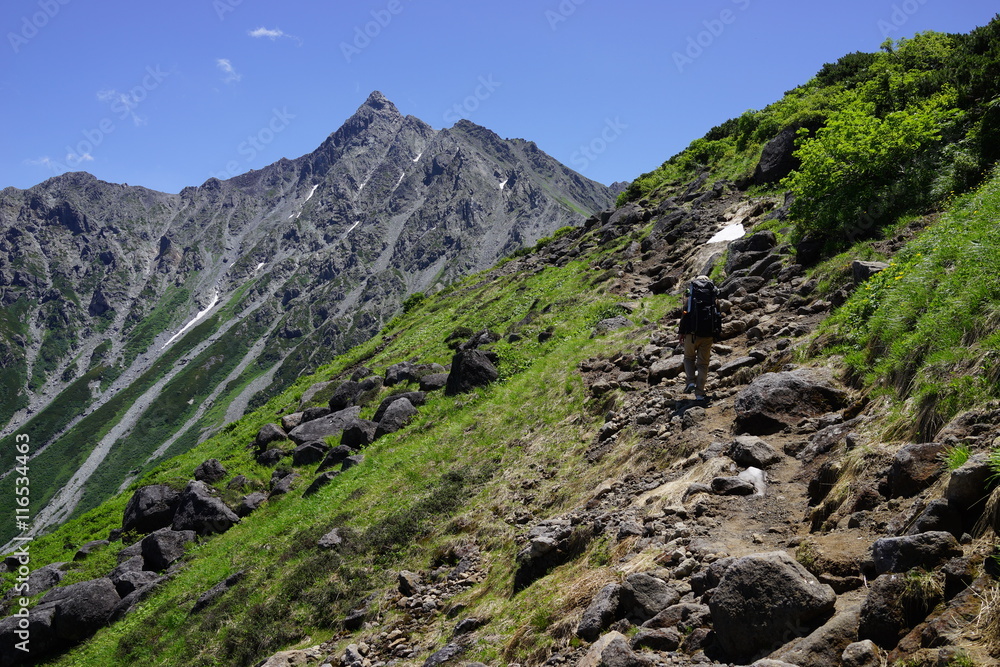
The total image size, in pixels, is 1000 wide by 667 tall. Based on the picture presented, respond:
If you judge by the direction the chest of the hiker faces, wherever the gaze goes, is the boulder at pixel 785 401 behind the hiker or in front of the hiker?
behind

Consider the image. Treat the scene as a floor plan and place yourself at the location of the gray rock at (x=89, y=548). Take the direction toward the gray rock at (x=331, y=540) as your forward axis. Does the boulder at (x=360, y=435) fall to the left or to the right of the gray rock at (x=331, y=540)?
left

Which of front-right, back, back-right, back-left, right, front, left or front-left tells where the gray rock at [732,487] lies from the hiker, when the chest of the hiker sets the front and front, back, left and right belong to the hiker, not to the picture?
back

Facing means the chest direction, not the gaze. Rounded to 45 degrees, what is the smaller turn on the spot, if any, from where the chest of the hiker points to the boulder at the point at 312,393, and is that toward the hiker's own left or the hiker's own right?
approximately 45° to the hiker's own left

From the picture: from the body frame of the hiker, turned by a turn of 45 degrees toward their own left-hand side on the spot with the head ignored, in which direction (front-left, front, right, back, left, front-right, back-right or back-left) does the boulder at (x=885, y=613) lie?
back-left

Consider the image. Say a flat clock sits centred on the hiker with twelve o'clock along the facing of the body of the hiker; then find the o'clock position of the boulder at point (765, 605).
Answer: The boulder is roughly at 6 o'clock from the hiker.

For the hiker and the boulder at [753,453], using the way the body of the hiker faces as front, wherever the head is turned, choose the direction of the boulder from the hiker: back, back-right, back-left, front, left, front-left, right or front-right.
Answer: back

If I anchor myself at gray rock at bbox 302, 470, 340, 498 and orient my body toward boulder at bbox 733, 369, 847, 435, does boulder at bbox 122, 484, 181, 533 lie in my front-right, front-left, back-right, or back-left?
back-right

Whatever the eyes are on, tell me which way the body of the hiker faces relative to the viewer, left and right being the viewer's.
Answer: facing away from the viewer

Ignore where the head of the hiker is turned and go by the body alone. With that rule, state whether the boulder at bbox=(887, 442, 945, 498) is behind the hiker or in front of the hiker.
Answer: behind

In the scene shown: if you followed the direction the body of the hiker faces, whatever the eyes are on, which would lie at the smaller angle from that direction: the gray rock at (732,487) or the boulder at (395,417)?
the boulder

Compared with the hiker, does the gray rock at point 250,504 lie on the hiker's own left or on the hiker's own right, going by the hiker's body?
on the hiker's own left
